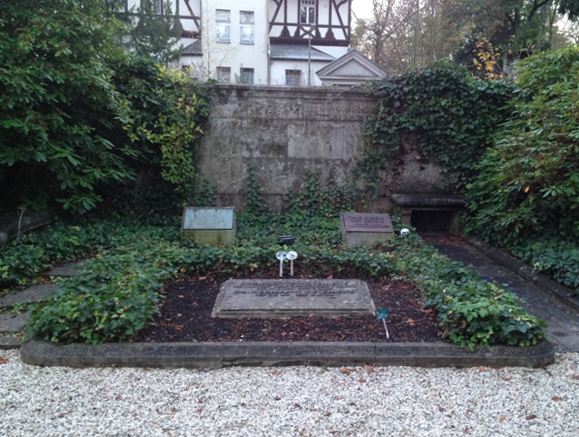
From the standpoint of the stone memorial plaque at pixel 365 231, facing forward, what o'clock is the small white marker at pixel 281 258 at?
The small white marker is roughly at 1 o'clock from the stone memorial plaque.

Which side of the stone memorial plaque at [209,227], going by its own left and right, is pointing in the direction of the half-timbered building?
back

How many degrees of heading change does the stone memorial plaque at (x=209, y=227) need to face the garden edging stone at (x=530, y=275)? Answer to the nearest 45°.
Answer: approximately 45° to its left

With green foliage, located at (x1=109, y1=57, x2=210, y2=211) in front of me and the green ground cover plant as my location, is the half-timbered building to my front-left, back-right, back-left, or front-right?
front-right

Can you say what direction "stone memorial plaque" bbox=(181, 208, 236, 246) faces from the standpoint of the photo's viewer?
facing the viewer

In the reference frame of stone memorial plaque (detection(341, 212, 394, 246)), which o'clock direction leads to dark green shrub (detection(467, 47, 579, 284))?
The dark green shrub is roughly at 9 o'clock from the stone memorial plaque.

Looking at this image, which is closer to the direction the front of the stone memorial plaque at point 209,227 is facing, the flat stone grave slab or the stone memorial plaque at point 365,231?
the flat stone grave slab

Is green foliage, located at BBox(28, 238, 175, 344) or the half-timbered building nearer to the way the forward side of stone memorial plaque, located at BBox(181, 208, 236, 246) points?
the green foliage

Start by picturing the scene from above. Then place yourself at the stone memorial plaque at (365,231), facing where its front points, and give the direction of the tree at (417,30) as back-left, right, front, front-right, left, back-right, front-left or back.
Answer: back

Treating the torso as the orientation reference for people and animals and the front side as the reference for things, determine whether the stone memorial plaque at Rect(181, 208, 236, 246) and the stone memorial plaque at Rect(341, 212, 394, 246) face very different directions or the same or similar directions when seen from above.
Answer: same or similar directions

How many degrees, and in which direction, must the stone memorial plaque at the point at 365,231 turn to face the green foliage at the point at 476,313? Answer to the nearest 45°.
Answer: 0° — it already faces it

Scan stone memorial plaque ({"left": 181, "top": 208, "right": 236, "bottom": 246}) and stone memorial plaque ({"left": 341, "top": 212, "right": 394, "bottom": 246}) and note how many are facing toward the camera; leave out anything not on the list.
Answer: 2

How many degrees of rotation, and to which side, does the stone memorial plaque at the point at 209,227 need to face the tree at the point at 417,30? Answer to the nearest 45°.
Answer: approximately 135° to its left

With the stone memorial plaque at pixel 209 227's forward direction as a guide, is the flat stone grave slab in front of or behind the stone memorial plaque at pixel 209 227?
in front

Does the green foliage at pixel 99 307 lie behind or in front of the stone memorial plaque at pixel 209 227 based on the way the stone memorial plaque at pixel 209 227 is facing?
in front
